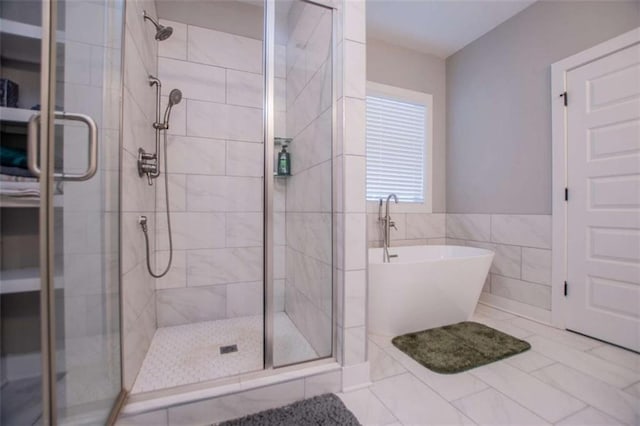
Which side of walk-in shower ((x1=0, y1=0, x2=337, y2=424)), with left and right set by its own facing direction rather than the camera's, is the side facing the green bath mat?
left

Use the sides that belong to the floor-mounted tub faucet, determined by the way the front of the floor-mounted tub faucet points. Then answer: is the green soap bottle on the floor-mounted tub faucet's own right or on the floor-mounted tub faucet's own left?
on the floor-mounted tub faucet's own right

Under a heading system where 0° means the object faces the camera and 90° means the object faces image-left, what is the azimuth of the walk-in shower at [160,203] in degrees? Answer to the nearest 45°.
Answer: approximately 0°

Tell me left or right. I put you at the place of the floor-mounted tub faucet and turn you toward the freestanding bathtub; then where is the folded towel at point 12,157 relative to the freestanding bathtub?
right

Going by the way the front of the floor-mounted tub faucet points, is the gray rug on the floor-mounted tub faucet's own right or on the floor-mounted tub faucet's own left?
on the floor-mounted tub faucet's own right

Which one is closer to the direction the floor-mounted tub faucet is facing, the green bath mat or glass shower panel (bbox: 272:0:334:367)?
the green bath mat

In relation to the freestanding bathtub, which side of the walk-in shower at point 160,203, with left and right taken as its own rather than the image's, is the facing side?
left

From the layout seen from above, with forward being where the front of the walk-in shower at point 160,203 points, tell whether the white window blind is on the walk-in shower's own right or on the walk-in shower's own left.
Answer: on the walk-in shower's own left

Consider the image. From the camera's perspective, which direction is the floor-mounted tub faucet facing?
to the viewer's right

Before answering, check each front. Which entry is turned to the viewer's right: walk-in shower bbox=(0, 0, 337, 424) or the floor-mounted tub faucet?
the floor-mounted tub faucet

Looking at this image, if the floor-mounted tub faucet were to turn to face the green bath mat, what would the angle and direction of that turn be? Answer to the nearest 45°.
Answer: approximately 45° to its right

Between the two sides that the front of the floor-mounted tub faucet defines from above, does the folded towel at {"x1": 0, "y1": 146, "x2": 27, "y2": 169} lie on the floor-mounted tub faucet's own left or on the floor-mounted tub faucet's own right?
on the floor-mounted tub faucet's own right
